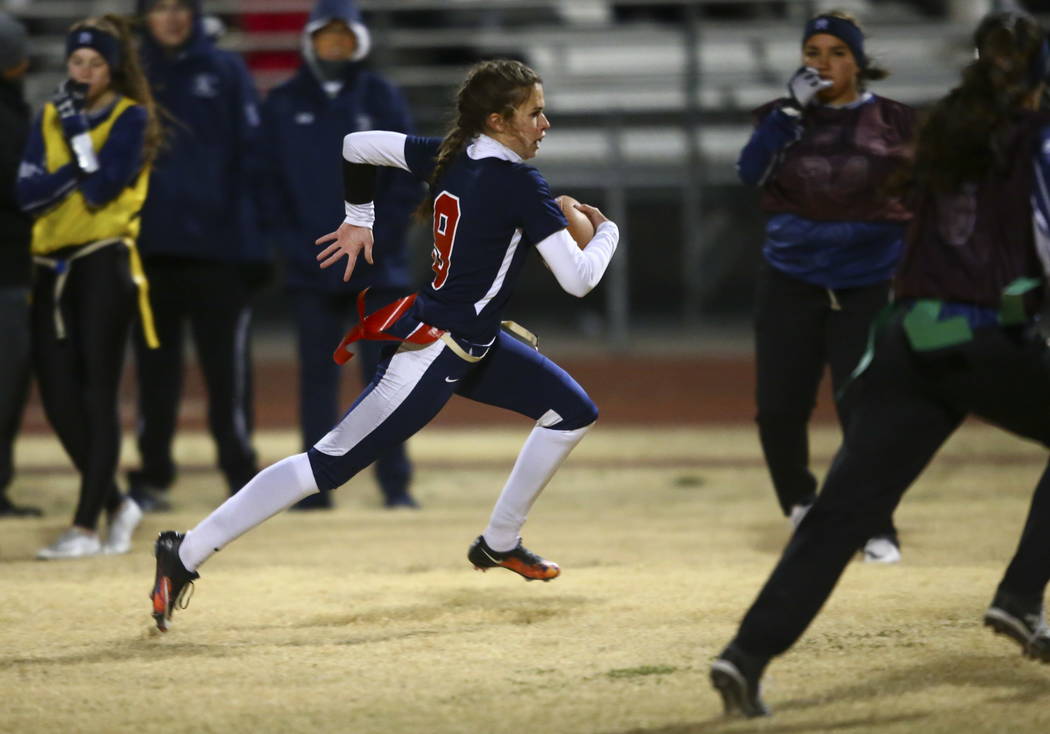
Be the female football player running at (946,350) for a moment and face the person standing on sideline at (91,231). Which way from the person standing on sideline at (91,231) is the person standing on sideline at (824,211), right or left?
right

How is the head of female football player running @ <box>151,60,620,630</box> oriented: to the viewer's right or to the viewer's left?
to the viewer's right

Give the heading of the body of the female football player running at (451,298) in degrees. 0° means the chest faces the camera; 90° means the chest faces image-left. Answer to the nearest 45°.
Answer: approximately 270°

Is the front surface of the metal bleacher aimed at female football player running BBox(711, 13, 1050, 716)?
yes

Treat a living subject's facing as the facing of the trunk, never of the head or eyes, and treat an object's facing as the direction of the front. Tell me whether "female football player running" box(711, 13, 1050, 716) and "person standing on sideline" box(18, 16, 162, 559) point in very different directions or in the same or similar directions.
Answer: very different directions

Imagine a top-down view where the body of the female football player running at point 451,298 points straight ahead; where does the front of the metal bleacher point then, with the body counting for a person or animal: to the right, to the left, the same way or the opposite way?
to the right

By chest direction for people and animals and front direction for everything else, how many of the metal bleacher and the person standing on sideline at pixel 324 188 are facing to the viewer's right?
0

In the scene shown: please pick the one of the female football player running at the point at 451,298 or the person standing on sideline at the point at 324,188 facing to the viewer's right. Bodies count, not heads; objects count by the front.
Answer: the female football player running

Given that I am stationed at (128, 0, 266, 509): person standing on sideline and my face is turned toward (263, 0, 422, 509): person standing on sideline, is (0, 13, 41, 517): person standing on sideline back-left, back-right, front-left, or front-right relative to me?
back-right

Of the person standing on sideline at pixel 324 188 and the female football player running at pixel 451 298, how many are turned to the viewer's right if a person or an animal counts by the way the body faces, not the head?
1

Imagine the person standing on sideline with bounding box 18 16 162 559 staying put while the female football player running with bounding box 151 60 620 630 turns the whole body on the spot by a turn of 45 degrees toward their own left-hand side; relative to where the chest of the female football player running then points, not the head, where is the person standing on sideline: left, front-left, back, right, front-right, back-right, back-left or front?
left

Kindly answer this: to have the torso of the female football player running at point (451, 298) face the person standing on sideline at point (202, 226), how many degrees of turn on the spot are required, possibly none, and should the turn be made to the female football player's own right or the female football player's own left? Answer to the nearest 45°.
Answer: approximately 90° to the female football player's own left

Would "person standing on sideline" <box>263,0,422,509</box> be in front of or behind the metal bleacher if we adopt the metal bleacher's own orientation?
in front
